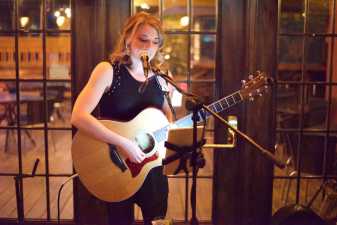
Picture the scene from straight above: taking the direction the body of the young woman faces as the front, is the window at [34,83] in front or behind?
behind

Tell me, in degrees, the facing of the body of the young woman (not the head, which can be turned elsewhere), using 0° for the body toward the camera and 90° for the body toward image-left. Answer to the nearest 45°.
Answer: approximately 315°

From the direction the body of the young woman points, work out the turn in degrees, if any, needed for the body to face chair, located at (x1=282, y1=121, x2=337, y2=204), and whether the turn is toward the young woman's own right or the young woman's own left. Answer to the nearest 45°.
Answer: approximately 90° to the young woman's own left
